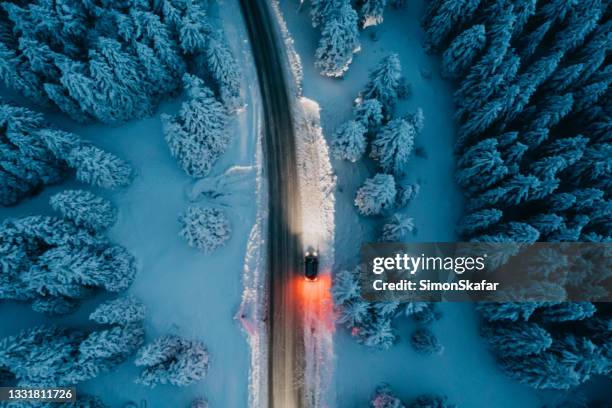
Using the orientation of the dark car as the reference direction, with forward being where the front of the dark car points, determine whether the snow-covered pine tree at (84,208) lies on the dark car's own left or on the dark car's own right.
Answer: on the dark car's own left

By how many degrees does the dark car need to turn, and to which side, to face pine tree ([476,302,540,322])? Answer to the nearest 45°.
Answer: approximately 90° to its right

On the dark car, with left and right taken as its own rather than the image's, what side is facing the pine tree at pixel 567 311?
right

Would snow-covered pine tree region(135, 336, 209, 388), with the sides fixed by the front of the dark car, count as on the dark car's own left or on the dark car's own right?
on the dark car's own left

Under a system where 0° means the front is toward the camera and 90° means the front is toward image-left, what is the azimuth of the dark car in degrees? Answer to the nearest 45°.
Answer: approximately 180°
